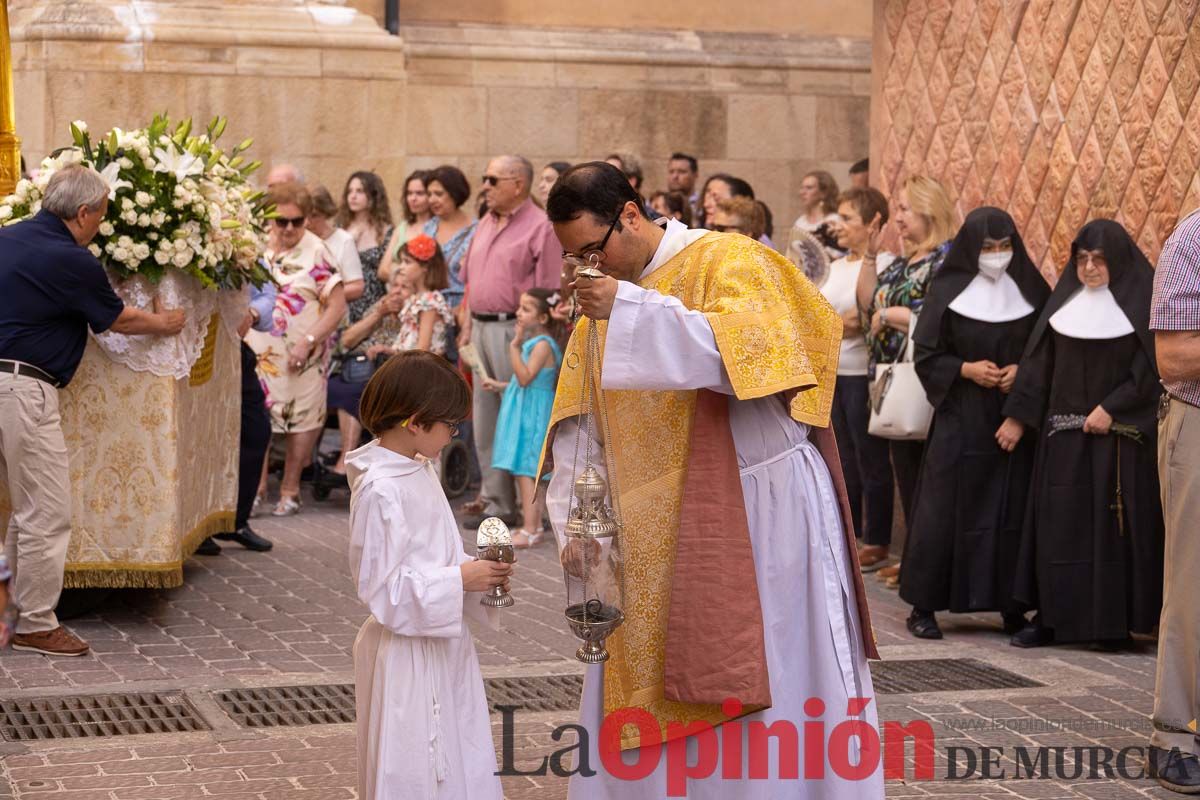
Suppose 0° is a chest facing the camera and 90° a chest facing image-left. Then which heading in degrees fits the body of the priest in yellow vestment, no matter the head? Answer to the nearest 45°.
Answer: approximately 45°

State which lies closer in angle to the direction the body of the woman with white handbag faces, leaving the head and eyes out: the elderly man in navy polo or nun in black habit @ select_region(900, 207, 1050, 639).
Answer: the elderly man in navy polo

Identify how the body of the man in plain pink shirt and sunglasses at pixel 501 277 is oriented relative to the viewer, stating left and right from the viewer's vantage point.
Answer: facing the viewer and to the left of the viewer

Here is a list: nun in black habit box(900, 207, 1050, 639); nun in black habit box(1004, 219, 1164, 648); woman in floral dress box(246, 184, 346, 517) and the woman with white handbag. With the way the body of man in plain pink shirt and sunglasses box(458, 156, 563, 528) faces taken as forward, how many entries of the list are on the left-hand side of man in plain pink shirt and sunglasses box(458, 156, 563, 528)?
3

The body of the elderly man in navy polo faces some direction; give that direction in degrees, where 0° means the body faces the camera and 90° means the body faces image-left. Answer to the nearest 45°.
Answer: approximately 270°

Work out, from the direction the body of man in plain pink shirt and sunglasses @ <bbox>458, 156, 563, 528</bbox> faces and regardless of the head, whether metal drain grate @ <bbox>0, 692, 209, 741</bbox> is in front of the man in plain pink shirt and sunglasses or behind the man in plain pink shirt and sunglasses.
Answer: in front

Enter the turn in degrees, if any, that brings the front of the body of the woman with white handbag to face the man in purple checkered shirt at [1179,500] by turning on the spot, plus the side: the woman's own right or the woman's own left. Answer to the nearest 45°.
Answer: approximately 90° to the woman's own left

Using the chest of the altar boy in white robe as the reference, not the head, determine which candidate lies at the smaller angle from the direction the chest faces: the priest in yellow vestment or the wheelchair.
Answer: the priest in yellow vestment

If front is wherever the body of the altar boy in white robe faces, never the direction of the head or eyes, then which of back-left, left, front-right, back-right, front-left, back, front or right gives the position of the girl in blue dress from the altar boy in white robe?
left

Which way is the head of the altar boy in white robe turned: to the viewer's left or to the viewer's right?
to the viewer's right

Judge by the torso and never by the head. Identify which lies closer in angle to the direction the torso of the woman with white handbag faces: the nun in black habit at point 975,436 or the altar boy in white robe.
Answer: the altar boy in white robe

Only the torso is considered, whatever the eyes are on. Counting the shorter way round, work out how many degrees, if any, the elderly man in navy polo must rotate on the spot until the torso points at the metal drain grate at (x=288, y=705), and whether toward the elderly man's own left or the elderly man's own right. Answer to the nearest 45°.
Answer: approximately 45° to the elderly man's own right

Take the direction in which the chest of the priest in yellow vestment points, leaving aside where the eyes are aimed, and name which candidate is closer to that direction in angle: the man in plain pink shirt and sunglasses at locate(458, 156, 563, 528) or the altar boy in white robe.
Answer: the altar boy in white robe

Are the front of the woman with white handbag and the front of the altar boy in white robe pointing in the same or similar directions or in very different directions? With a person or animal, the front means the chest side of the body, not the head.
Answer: very different directions

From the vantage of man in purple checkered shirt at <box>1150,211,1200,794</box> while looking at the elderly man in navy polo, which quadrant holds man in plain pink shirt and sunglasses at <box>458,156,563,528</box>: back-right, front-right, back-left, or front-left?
front-right
